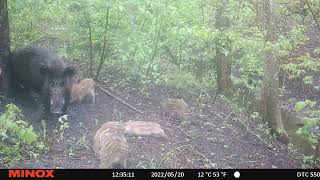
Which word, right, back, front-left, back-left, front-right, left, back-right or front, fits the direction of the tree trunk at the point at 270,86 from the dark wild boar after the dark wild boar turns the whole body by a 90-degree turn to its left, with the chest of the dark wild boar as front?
front-right

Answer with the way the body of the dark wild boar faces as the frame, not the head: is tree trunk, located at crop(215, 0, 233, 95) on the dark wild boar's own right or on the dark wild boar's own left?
on the dark wild boar's own left

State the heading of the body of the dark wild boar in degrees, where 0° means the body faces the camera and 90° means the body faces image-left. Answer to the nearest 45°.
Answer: approximately 315°
